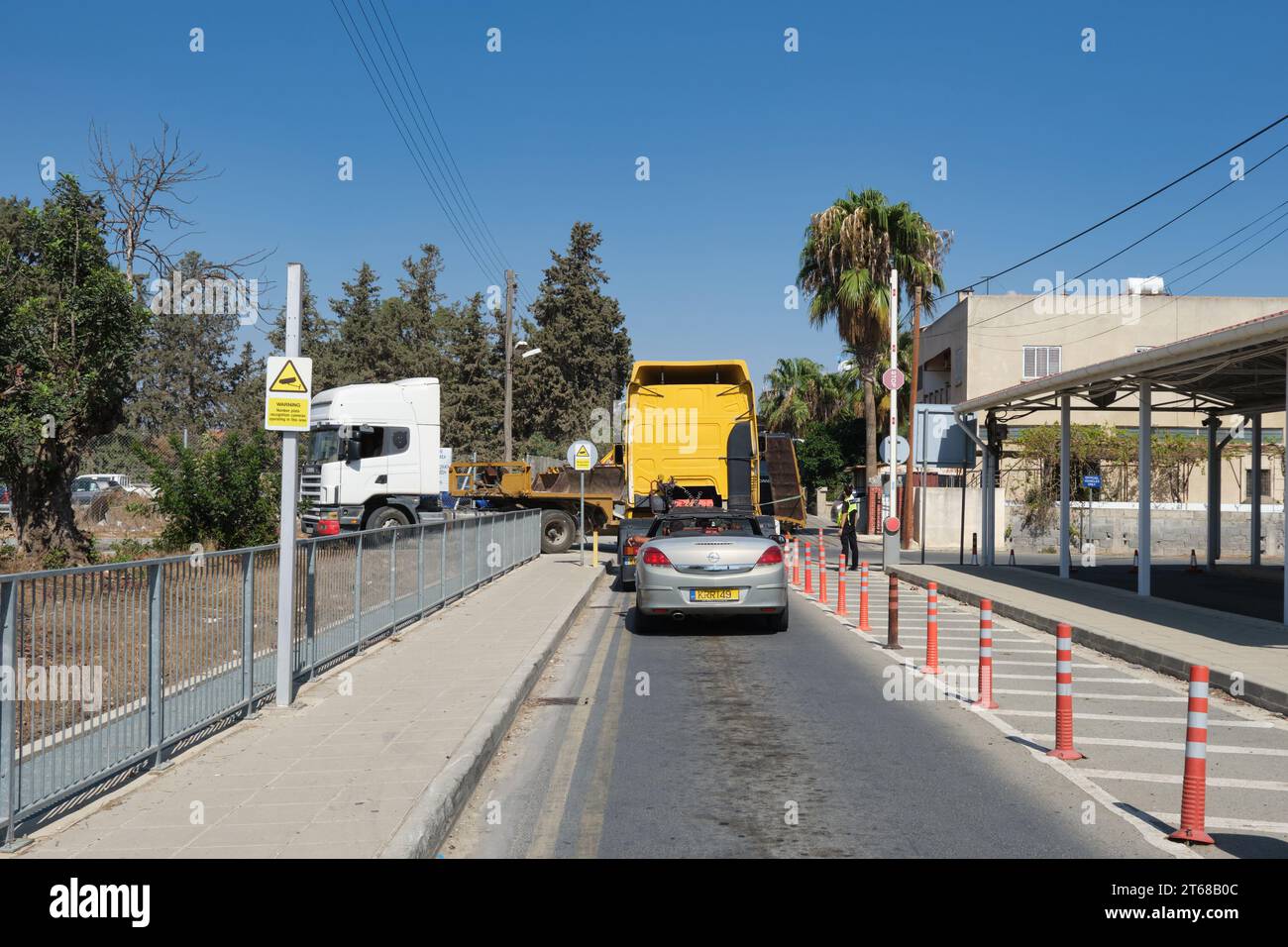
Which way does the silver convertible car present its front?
away from the camera

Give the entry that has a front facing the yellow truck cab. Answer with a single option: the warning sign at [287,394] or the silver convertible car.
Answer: the silver convertible car

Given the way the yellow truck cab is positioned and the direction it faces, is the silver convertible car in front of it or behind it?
behind

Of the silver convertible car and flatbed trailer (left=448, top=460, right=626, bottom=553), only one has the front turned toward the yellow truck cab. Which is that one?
the silver convertible car

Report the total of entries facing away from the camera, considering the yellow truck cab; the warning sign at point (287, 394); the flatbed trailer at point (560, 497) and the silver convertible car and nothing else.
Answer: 2

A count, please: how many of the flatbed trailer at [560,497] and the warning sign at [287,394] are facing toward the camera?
1

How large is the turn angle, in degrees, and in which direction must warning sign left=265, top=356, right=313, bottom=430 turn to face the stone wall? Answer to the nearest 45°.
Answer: approximately 135° to its left

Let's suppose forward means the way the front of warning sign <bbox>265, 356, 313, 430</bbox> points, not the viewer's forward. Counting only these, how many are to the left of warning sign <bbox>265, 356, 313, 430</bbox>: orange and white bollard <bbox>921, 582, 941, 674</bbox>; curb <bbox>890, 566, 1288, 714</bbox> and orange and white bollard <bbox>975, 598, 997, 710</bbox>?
3

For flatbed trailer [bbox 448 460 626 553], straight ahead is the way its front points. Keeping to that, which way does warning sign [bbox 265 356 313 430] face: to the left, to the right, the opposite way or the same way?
to the left

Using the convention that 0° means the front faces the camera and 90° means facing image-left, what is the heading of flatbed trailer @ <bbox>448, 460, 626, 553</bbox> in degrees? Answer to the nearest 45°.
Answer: approximately 90°

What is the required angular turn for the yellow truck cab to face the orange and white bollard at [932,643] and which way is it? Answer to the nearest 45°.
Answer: approximately 180°

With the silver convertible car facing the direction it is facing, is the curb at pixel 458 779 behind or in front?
behind

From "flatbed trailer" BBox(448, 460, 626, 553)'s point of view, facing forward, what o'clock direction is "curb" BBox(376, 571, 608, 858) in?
The curb is roughly at 9 o'clock from the flatbed trailer.

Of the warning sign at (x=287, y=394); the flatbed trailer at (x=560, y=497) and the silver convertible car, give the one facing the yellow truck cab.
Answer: the silver convertible car

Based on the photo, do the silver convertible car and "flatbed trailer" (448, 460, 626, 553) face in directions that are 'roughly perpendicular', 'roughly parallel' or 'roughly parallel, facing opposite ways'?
roughly perpendicular

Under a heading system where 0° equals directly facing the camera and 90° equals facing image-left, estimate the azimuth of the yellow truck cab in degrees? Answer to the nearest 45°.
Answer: approximately 180°

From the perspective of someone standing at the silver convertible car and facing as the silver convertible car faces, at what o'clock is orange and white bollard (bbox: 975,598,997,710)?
The orange and white bollard is roughly at 5 o'clock from the silver convertible car.
